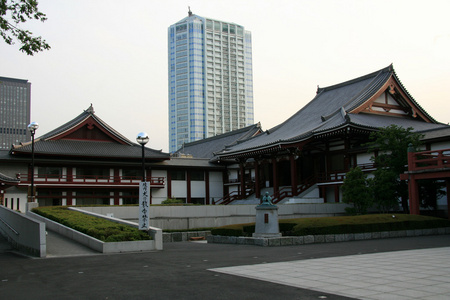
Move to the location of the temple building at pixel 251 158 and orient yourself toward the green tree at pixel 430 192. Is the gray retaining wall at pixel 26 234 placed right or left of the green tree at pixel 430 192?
right

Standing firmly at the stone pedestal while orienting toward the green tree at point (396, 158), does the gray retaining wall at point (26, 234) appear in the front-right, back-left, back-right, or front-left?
back-left

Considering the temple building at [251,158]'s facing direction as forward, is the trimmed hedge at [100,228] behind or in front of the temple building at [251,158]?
in front

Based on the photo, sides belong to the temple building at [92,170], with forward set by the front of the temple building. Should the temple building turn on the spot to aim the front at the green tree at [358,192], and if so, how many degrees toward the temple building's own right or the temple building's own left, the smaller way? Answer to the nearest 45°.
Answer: approximately 45° to the temple building's own left

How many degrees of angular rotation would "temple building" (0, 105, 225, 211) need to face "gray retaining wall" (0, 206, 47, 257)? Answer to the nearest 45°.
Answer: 0° — it already faces it

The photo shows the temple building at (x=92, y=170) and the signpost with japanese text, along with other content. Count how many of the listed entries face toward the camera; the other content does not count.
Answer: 2

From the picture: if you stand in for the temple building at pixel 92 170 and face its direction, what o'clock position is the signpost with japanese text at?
The signpost with japanese text is roughly at 12 o'clock from the temple building.

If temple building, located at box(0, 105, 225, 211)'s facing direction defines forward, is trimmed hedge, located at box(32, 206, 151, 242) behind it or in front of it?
in front

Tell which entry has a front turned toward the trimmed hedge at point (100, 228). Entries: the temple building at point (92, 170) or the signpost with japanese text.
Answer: the temple building

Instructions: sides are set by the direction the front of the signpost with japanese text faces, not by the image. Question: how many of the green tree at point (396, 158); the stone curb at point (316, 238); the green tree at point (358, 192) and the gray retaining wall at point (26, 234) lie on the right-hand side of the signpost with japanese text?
1

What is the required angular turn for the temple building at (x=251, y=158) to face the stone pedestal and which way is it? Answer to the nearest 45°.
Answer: approximately 45° to its left

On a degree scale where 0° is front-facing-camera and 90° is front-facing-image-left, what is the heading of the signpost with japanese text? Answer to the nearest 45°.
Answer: approximately 0°

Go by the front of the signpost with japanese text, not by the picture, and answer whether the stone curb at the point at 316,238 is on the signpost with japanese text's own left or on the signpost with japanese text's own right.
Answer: on the signpost with japanese text's own left

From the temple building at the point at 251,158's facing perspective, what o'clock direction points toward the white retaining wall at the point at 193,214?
The white retaining wall is roughly at 11 o'clock from the temple building.
